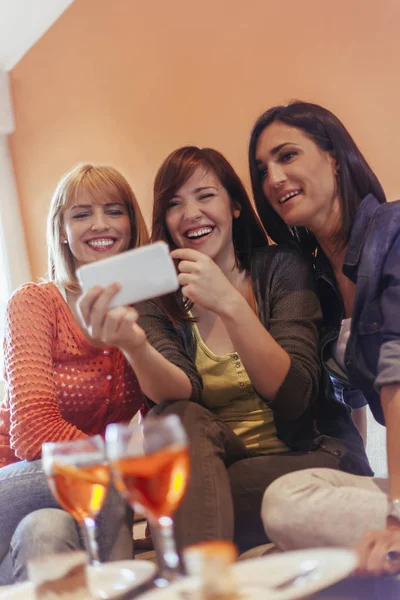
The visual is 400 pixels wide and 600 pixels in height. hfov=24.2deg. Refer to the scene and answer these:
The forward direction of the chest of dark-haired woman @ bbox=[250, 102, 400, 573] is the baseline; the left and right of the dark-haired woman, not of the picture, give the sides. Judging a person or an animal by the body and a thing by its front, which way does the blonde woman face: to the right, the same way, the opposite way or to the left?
to the left

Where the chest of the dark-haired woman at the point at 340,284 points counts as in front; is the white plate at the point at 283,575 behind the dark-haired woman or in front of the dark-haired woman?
in front

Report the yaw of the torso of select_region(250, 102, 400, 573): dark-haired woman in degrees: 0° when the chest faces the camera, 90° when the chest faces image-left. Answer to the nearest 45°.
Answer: approximately 45°

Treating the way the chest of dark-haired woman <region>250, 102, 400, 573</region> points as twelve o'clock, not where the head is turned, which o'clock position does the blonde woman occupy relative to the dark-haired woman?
The blonde woman is roughly at 2 o'clock from the dark-haired woman.

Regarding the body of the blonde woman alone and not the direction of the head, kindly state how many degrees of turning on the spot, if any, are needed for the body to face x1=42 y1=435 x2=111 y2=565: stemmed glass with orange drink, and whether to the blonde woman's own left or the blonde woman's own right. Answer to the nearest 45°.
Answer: approximately 45° to the blonde woman's own right

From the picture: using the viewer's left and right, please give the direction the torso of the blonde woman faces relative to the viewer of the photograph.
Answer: facing the viewer and to the right of the viewer

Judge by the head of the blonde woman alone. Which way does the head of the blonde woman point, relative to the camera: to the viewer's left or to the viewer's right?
to the viewer's right

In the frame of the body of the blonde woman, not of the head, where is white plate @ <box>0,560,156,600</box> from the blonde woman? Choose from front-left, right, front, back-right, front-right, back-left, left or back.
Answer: front-right

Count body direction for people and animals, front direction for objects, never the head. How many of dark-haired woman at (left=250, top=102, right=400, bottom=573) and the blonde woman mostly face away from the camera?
0

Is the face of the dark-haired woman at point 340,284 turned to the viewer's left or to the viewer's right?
to the viewer's left
